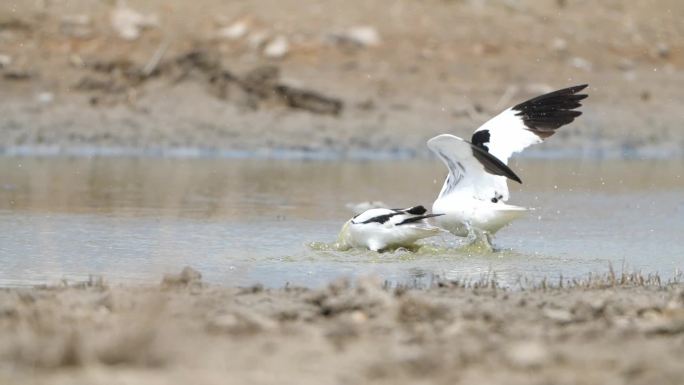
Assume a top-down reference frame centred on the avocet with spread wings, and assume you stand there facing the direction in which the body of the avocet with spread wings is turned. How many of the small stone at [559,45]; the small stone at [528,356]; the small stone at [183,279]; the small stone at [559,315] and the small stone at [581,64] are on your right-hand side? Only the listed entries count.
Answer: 2

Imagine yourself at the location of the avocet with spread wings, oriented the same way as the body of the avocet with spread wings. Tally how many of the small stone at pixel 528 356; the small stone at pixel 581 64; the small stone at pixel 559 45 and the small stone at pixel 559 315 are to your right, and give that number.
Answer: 2

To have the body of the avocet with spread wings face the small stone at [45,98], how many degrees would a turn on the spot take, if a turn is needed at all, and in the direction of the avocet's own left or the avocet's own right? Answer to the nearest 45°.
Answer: approximately 45° to the avocet's own right

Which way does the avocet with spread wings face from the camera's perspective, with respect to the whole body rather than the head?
to the viewer's left

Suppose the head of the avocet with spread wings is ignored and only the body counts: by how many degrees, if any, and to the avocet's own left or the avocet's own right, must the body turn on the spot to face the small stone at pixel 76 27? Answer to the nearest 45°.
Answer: approximately 45° to the avocet's own right

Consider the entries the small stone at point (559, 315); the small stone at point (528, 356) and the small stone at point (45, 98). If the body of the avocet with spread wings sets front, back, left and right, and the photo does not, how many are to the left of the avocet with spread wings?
2
